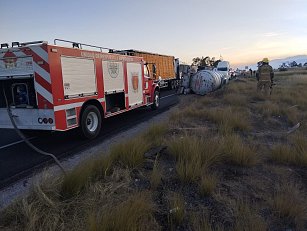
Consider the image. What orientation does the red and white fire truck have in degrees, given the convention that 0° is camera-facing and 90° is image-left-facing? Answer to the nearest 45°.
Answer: approximately 225°

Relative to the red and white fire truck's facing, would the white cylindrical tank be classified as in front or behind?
in front

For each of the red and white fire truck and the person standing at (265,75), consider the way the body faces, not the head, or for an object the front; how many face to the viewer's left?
0

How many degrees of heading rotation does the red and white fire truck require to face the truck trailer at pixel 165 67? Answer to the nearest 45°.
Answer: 0° — it already faces it
